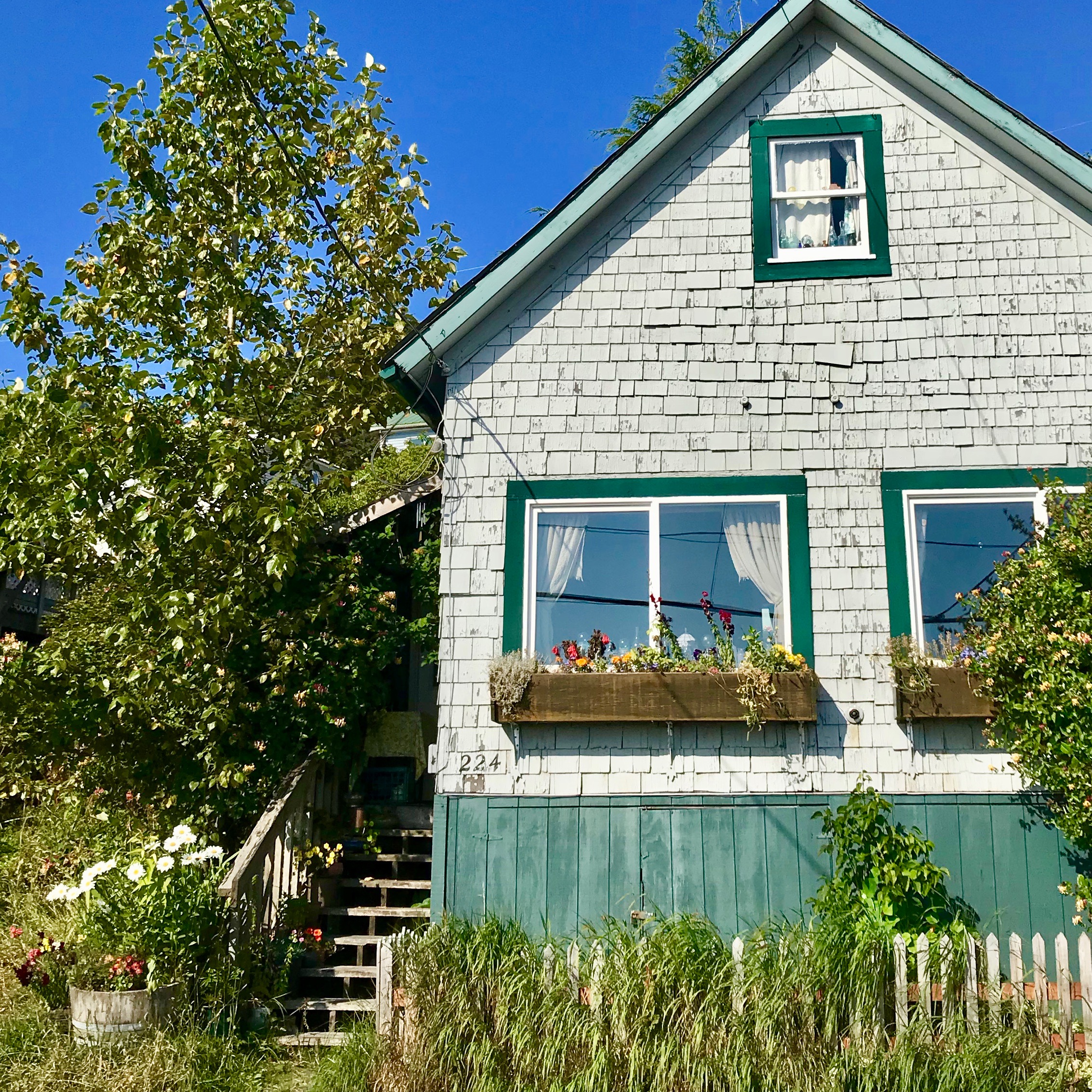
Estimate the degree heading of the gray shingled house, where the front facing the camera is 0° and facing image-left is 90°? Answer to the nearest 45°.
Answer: approximately 0°

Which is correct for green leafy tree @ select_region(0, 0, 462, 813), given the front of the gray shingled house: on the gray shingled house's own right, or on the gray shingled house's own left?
on the gray shingled house's own right

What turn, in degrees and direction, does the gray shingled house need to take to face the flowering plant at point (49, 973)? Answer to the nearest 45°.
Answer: approximately 90° to its right

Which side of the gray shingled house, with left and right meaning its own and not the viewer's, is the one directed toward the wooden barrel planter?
right
